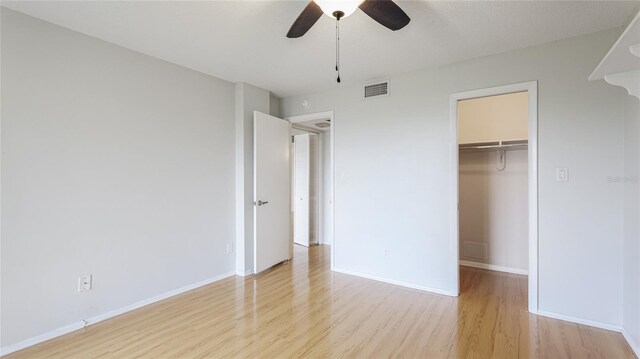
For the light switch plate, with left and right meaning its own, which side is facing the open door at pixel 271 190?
right

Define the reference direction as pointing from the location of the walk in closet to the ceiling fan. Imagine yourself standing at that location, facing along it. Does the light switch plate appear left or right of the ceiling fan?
left

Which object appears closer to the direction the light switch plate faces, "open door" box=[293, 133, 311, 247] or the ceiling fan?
the ceiling fan

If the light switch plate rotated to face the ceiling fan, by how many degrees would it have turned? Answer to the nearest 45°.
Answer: approximately 45° to its right

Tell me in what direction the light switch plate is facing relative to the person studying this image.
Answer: facing the viewer

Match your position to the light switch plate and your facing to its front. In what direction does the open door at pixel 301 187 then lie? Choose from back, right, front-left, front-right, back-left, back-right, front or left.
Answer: right

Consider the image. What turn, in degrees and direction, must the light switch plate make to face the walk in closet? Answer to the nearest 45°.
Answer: approximately 135° to its right

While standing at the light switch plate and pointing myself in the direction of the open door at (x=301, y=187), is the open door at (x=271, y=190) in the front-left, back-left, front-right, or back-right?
front-left

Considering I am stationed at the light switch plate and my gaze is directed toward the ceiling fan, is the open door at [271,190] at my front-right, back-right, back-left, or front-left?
front-right

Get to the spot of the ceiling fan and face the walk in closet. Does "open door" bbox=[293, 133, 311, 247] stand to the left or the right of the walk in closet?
left

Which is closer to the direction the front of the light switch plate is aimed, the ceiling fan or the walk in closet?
the ceiling fan

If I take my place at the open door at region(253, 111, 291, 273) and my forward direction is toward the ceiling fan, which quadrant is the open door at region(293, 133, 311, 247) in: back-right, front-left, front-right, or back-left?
back-left

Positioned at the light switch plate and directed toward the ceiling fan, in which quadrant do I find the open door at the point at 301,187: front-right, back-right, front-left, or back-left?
front-right

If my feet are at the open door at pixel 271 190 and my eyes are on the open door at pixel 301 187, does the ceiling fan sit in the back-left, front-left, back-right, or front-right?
back-right
